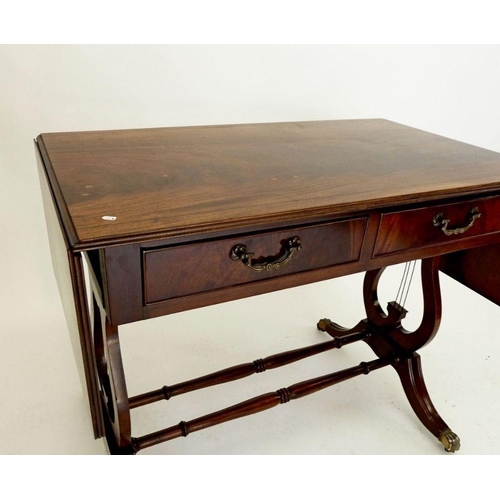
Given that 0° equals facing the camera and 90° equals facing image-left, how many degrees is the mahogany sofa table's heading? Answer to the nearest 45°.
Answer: approximately 315°
